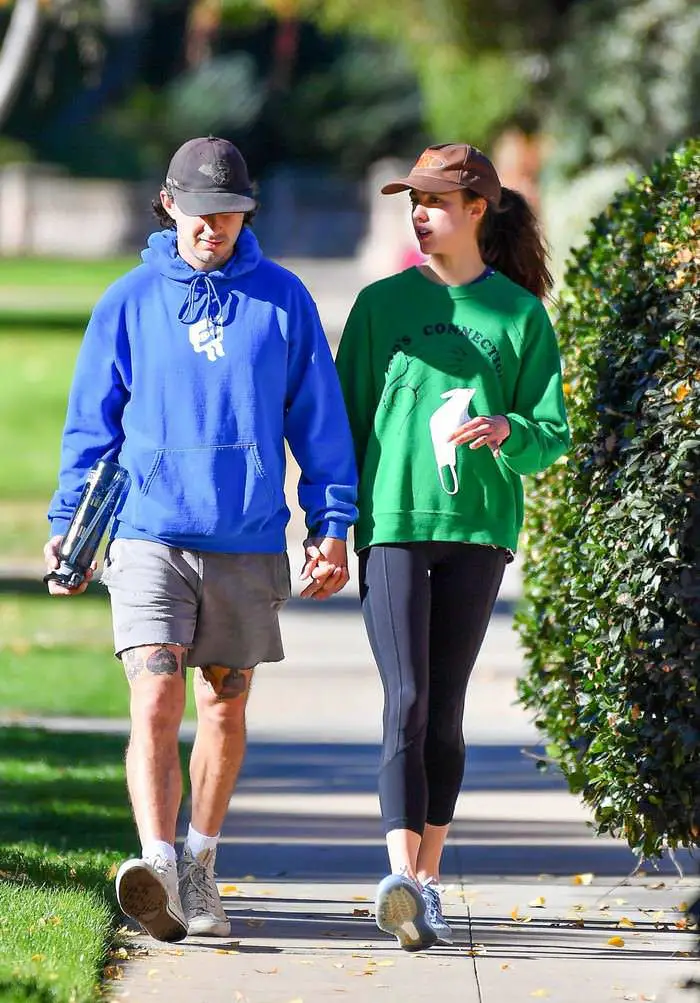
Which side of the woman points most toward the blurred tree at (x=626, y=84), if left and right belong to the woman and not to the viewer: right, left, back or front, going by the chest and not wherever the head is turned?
back

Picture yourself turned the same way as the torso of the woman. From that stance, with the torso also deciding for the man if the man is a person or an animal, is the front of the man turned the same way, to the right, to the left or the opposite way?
the same way

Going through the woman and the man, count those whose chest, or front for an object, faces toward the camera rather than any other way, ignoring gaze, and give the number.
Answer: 2

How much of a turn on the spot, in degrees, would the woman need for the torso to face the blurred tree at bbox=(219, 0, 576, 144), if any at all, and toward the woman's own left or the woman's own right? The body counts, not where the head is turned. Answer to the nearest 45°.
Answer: approximately 180°

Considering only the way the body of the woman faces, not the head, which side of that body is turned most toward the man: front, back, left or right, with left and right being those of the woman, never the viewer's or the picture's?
right

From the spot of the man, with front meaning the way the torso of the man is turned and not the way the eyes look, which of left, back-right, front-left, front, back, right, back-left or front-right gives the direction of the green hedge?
left

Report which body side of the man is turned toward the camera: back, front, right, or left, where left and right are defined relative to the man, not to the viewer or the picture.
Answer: front

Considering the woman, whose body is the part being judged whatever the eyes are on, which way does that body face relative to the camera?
toward the camera

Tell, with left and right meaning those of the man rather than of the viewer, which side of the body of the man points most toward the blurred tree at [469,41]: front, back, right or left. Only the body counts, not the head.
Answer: back

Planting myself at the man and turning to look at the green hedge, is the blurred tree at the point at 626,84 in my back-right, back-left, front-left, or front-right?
front-left
